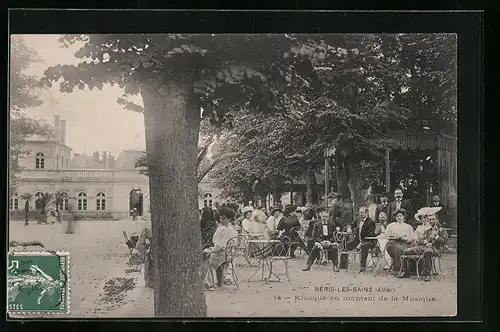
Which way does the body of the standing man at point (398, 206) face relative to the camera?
toward the camera

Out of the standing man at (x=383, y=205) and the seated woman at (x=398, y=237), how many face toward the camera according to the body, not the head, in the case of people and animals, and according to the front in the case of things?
2

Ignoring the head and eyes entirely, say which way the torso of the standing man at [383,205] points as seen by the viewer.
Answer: toward the camera

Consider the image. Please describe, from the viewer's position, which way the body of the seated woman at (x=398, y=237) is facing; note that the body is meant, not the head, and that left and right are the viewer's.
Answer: facing the viewer

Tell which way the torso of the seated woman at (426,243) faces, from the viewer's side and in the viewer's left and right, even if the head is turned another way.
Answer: facing the viewer and to the left of the viewer
